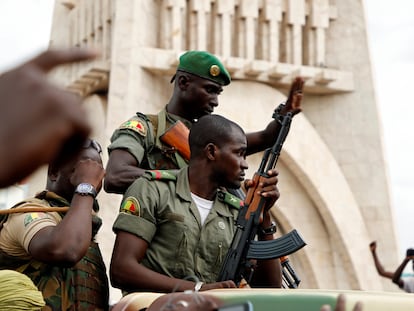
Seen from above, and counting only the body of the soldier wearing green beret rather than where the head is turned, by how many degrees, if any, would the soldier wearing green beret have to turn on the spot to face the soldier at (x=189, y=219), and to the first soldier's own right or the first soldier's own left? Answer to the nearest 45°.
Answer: approximately 45° to the first soldier's own right

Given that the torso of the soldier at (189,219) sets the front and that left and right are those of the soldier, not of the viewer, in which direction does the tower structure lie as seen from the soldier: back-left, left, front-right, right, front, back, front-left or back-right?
back-left

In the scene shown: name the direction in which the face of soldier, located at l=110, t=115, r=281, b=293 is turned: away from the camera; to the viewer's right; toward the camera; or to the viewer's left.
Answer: to the viewer's right

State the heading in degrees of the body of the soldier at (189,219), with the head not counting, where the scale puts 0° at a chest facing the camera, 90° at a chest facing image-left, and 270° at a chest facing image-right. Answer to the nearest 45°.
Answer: approximately 315°

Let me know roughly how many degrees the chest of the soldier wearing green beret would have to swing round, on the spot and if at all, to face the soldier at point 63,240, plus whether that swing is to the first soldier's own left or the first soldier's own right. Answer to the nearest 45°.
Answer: approximately 45° to the first soldier's own right

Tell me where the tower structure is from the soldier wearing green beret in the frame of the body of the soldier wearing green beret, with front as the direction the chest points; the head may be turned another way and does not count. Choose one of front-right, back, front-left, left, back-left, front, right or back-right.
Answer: back-left

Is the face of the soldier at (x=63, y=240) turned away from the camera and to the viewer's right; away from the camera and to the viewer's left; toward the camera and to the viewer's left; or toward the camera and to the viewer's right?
toward the camera and to the viewer's right

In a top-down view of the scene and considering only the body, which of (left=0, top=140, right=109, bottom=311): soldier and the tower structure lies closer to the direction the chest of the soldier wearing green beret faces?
the soldier
